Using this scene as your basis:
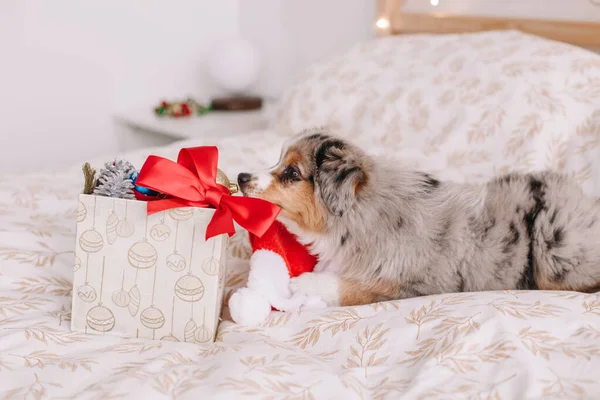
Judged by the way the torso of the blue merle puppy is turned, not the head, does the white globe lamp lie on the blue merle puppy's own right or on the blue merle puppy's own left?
on the blue merle puppy's own right

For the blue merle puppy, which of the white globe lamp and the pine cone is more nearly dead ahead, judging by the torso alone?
the pine cone

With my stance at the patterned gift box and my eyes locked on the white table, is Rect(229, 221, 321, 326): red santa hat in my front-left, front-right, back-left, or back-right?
front-right

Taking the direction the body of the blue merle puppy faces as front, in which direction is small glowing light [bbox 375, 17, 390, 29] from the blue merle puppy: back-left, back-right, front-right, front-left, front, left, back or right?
right

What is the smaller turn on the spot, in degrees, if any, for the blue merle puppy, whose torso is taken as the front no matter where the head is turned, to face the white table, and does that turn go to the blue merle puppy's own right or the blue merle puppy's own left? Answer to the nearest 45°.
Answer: approximately 45° to the blue merle puppy's own right

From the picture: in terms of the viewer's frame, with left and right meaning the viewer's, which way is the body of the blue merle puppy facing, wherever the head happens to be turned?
facing to the left of the viewer

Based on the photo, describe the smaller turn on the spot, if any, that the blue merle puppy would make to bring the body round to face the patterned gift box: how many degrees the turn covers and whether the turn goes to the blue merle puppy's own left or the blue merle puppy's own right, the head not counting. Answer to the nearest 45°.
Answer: approximately 45° to the blue merle puppy's own left

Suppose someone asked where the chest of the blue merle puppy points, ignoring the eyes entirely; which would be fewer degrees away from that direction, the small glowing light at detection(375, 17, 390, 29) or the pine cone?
the pine cone

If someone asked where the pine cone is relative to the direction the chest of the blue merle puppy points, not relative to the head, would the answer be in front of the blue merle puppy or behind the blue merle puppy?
in front
